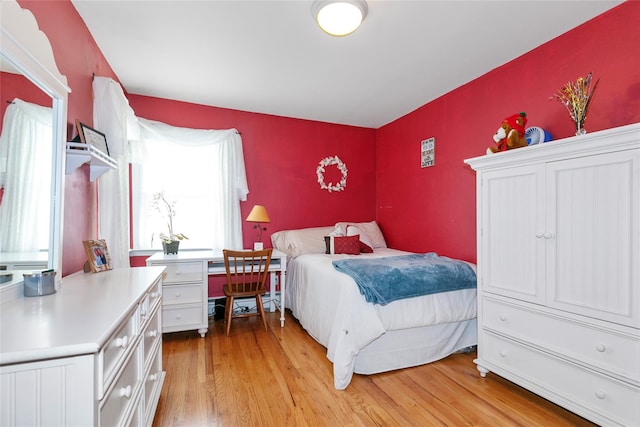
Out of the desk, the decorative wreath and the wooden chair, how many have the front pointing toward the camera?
2

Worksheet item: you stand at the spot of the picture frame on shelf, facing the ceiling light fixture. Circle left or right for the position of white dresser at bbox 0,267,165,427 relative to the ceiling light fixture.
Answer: right

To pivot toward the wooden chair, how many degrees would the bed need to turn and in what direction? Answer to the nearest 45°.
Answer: approximately 135° to its right

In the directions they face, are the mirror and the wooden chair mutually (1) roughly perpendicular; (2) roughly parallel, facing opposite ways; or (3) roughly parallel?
roughly perpendicular

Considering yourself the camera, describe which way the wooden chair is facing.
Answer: facing away from the viewer

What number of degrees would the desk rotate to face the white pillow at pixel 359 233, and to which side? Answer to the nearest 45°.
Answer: approximately 90° to its left

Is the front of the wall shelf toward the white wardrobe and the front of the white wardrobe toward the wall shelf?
yes

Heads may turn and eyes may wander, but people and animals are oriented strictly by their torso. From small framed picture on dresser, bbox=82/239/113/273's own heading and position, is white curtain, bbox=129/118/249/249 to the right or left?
on its left
